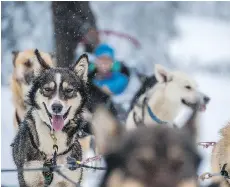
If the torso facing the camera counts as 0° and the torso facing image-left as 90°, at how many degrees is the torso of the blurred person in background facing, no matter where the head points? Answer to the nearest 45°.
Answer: approximately 0°

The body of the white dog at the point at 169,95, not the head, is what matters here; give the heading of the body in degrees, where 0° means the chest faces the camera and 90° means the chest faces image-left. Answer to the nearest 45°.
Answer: approximately 270°

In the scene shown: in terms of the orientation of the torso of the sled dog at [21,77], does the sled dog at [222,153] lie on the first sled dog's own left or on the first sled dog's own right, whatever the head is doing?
on the first sled dog's own left

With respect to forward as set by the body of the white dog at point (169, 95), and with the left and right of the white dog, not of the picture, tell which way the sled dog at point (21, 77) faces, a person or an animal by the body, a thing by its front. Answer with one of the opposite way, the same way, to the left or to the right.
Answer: to the right

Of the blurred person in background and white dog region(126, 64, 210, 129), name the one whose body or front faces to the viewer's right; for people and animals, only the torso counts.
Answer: the white dog

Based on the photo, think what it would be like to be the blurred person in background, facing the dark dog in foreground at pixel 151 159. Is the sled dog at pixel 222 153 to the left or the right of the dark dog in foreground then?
left
